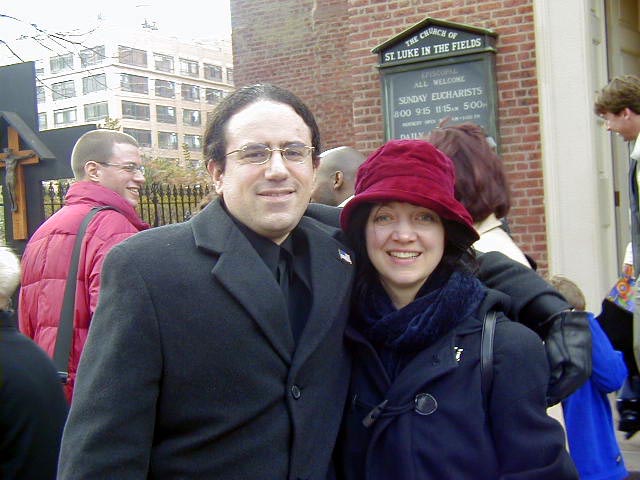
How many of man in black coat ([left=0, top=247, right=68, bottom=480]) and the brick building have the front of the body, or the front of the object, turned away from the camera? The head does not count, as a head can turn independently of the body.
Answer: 1

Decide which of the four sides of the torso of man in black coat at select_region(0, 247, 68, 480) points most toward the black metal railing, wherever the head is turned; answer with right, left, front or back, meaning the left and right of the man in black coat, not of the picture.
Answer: front

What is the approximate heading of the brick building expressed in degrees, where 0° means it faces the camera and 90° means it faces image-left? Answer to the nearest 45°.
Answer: approximately 45°

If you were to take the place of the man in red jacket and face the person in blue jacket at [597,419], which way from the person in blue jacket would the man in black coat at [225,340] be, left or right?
right

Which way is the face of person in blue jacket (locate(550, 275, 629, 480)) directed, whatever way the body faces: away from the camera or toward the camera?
away from the camera

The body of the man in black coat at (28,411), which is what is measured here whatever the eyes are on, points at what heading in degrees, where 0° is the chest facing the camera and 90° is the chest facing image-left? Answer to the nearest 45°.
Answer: approximately 180°

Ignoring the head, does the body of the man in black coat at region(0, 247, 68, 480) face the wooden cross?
yes
